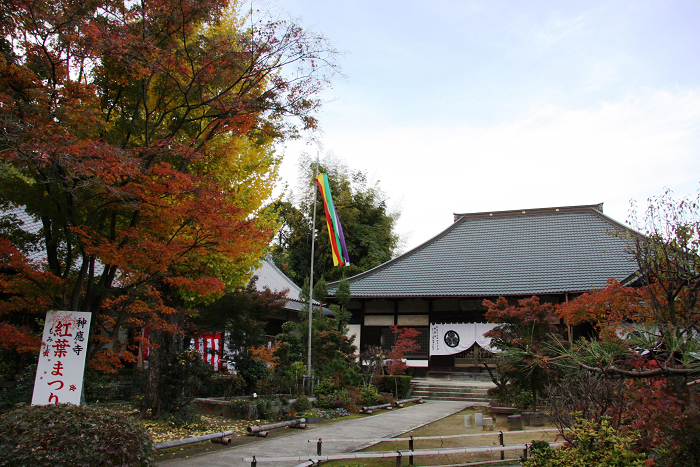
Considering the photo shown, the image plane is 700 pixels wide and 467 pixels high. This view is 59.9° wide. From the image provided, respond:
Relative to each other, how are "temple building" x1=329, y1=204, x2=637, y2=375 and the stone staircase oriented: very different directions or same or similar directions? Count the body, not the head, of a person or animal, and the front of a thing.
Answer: same or similar directions

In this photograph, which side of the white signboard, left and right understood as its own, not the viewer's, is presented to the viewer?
front

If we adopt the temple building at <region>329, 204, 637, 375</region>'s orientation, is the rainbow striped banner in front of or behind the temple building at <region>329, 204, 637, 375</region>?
in front

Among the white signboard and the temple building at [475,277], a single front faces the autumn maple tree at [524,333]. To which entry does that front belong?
the temple building

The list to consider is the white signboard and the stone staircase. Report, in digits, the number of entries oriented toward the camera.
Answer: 2

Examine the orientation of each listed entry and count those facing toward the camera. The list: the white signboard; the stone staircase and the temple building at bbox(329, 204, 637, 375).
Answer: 3

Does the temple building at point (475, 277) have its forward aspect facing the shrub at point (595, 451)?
yes

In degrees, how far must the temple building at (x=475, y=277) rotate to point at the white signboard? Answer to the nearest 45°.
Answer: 0° — it already faces it

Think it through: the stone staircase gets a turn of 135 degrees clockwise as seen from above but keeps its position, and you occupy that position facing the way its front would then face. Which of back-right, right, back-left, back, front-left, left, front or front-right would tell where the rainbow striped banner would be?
left

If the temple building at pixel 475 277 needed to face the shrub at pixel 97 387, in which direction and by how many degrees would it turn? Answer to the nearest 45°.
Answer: approximately 45° to its right

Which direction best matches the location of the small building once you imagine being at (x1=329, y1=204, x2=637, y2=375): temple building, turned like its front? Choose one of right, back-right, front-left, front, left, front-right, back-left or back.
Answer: right

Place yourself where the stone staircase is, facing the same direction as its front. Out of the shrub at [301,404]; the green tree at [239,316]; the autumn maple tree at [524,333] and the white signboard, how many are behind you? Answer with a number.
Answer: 0

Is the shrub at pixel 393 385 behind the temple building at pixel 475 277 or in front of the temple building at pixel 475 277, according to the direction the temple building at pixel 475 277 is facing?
in front

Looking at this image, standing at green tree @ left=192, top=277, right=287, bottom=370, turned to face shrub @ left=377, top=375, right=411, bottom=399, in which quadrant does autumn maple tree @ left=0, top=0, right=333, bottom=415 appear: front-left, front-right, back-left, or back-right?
back-right
